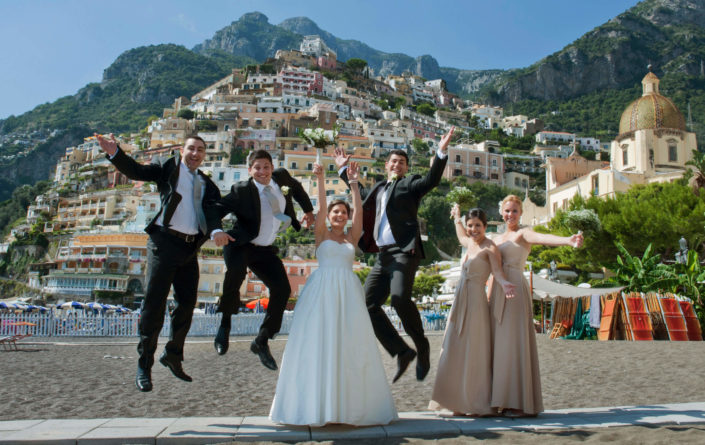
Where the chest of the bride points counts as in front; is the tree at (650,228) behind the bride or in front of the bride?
behind

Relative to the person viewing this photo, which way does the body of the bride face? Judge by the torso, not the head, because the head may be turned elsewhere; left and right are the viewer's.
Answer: facing the viewer

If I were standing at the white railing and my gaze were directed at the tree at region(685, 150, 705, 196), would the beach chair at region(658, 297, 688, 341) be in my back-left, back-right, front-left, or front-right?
front-right

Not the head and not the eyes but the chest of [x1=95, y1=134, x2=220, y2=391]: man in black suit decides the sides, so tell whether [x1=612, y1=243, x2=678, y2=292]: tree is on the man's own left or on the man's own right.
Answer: on the man's own left

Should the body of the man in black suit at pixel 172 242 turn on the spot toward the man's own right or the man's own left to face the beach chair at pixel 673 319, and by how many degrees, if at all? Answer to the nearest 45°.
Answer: approximately 90° to the man's own left

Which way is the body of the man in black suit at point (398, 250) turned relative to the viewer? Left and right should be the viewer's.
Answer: facing the viewer and to the left of the viewer

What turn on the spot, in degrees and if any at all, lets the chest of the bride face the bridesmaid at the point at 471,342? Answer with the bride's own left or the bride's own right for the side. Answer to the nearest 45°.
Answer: approximately 135° to the bride's own left

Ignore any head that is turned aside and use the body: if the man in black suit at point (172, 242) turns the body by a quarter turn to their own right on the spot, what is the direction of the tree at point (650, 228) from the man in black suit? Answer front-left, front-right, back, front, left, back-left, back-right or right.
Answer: back

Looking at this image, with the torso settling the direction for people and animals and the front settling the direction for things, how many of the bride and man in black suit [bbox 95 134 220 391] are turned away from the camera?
0

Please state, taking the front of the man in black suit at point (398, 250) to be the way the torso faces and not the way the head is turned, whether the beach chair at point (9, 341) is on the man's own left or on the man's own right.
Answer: on the man's own right

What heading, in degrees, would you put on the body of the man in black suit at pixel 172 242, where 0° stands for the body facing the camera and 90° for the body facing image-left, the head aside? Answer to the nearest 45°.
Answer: approximately 315°
